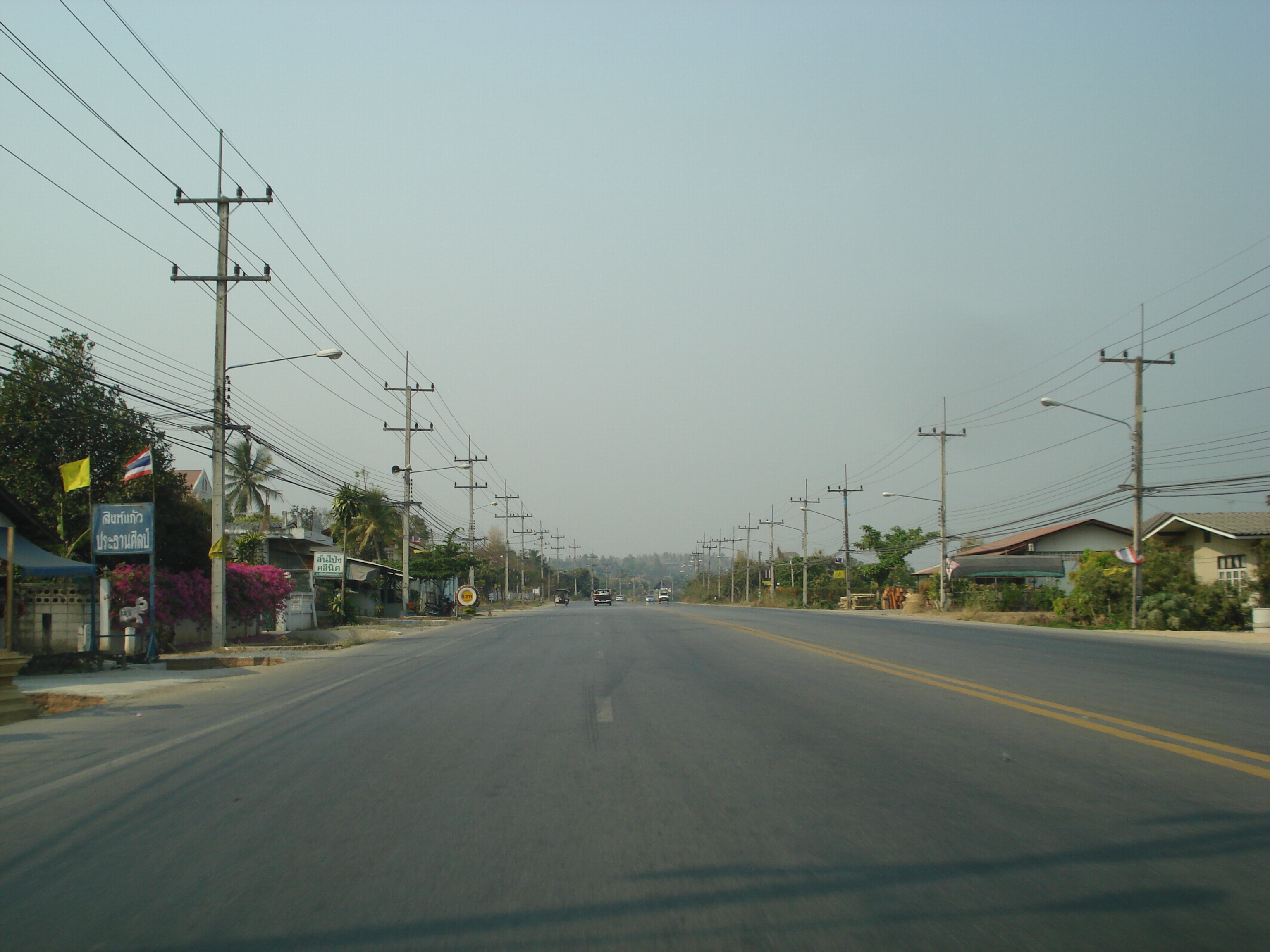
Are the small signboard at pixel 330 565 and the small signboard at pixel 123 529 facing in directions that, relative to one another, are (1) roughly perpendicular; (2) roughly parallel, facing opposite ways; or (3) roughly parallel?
roughly parallel

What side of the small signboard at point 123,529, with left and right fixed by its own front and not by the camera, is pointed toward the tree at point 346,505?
back

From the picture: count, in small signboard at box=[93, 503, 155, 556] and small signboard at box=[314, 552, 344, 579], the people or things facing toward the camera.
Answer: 2

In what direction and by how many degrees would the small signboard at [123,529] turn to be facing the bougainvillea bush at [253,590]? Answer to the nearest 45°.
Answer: approximately 180°

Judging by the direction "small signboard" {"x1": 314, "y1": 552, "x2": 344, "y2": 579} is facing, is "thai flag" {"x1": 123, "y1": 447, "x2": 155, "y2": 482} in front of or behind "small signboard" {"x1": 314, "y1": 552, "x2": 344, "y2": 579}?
in front

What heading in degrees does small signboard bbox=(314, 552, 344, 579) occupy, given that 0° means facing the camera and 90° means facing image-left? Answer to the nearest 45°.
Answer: approximately 0°

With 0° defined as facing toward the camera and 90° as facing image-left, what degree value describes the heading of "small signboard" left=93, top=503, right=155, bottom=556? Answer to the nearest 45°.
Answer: approximately 0°
